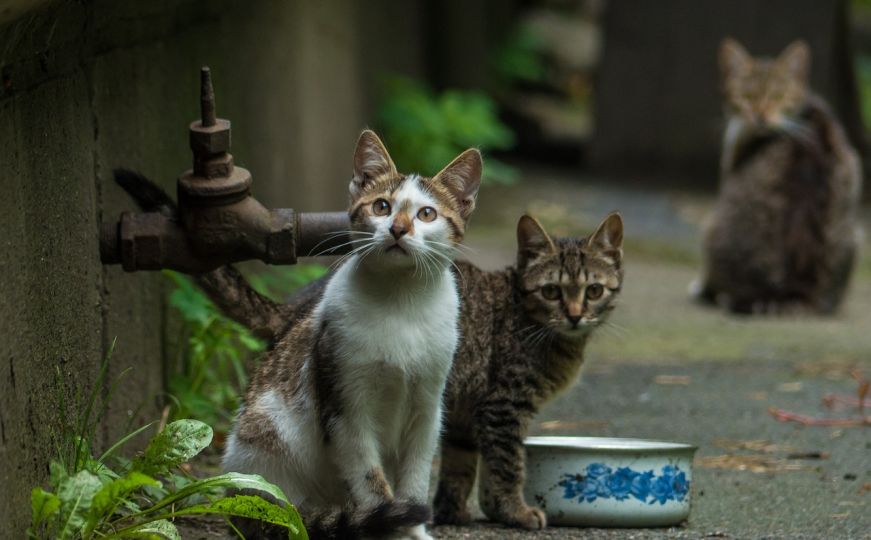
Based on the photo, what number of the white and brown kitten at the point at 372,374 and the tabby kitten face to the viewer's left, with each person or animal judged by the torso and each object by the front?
0

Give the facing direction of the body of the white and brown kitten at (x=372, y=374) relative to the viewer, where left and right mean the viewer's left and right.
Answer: facing the viewer and to the right of the viewer

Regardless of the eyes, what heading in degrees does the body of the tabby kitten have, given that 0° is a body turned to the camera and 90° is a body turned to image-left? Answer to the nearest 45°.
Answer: approximately 315°

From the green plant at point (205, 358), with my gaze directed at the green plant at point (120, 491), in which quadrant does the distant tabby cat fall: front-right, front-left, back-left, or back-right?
back-left

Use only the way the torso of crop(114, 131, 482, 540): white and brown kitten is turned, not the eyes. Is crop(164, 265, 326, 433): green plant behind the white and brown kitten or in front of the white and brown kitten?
behind

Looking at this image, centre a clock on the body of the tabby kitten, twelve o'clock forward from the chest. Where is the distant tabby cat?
The distant tabby cat is roughly at 8 o'clock from the tabby kitten.

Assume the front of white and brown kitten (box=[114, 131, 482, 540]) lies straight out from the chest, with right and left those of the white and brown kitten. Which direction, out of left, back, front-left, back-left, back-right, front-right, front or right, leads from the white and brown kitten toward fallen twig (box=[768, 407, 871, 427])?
left

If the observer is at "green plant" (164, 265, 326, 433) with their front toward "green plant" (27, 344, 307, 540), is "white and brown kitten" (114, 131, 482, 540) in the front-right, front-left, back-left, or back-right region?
front-left

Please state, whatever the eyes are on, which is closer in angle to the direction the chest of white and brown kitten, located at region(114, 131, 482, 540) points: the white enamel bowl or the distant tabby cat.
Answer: the white enamel bowl

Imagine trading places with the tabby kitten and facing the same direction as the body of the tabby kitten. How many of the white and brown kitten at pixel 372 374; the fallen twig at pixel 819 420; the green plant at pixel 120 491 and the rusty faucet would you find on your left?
1

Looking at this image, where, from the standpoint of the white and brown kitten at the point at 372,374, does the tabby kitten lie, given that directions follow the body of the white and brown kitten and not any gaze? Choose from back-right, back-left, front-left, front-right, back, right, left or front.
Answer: left

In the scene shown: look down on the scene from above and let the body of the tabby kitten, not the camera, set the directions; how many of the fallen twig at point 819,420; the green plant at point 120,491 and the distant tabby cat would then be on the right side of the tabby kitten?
1
